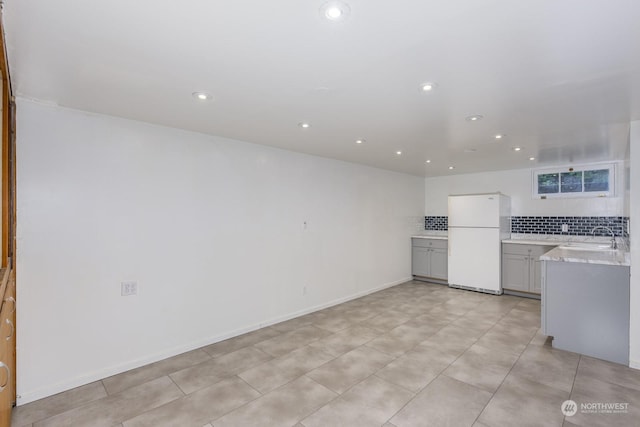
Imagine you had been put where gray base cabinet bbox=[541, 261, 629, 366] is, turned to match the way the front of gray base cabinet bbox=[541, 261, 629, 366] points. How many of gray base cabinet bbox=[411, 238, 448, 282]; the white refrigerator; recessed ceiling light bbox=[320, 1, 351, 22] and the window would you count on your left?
1

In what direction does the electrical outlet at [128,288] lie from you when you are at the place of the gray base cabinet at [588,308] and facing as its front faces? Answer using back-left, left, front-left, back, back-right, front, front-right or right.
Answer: front-left

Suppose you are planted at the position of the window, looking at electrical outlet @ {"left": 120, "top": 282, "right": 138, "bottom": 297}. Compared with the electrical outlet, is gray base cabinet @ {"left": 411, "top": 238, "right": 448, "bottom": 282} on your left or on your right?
right

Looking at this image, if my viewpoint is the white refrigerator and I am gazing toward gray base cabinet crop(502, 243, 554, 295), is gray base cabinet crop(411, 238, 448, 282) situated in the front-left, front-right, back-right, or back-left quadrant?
back-left

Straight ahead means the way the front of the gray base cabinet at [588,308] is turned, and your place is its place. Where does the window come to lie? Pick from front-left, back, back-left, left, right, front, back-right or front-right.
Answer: right

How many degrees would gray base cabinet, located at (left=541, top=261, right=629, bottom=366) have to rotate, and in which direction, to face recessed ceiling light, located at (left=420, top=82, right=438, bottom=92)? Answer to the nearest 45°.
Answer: approximately 90° to its left

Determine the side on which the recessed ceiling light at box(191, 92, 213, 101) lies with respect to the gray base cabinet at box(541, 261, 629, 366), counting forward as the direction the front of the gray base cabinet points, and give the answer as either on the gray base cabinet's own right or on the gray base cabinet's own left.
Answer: on the gray base cabinet's own left

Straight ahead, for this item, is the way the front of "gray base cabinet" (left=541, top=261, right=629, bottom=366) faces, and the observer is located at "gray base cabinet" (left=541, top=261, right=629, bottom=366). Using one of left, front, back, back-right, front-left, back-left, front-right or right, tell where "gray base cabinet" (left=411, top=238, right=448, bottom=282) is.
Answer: front-right

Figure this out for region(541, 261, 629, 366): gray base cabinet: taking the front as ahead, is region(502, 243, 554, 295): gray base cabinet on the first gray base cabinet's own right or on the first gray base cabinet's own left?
on the first gray base cabinet's own right

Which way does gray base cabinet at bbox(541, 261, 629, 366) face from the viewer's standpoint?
to the viewer's left

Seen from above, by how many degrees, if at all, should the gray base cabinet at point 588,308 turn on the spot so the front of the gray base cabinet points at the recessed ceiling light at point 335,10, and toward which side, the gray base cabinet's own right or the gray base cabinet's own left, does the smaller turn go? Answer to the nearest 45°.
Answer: approximately 90° to the gray base cabinet's own left

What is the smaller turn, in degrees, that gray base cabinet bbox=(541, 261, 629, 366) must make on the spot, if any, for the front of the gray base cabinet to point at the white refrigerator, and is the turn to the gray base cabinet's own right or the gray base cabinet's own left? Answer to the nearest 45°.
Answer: approximately 45° to the gray base cabinet's own right
